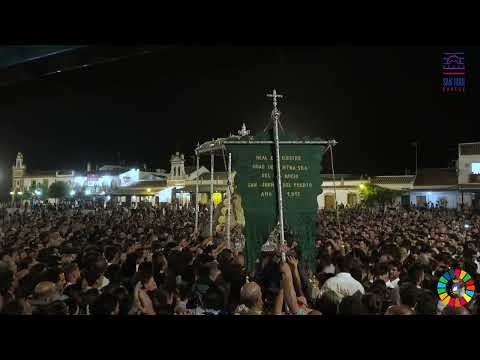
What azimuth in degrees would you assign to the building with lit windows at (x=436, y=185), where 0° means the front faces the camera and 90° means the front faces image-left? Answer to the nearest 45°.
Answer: approximately 0°

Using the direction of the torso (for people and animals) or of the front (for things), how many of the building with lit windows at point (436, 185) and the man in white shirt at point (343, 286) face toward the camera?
1

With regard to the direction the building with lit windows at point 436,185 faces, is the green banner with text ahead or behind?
ahead

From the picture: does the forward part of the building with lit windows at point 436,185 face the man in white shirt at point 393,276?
yes

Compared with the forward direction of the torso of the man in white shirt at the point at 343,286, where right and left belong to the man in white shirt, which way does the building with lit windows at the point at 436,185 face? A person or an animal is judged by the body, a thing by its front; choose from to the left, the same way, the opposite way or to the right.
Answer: the opposite way

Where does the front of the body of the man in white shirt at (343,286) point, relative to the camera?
away from the camera

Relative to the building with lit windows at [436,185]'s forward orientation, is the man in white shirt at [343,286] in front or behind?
in front
